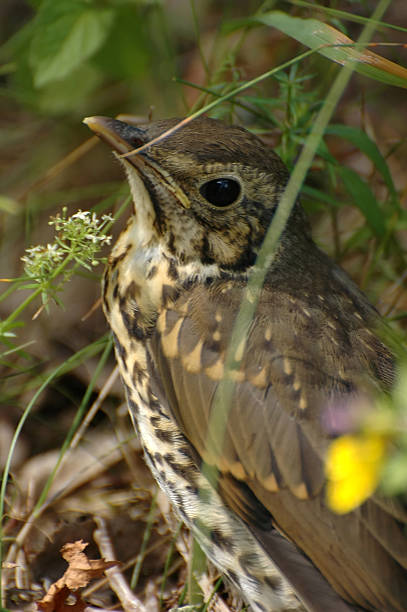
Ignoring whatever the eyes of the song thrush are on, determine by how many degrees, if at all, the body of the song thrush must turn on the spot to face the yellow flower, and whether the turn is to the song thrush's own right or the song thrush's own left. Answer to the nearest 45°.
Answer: approximately 90° to the song thrush's own left

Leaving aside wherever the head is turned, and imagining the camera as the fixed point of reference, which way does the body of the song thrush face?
to the viewer's left

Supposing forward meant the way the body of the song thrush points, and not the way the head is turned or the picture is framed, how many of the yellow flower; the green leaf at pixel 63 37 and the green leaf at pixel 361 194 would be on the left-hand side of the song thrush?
1
